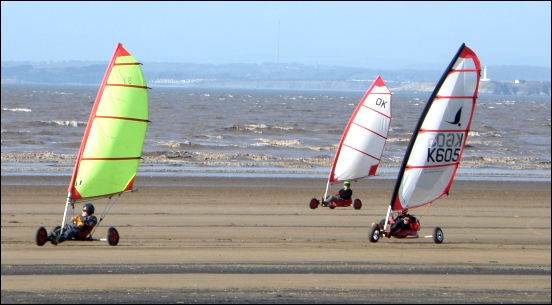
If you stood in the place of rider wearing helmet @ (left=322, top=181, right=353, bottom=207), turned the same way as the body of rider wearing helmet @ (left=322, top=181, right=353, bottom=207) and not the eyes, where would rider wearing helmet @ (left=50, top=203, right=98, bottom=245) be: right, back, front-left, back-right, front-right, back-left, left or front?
front-left

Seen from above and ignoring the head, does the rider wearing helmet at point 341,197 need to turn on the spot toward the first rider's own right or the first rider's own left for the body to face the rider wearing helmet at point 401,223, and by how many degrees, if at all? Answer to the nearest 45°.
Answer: approximately 90° to the first rider's own left

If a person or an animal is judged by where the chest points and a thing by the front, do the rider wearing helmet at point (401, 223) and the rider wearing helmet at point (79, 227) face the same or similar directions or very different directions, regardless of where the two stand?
same or similar directions

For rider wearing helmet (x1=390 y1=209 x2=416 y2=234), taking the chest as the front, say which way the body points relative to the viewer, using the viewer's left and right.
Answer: facing the viewer and to the left of the viewer

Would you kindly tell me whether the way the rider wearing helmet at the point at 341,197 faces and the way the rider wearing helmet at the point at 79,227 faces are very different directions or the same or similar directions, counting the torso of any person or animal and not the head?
same or similar directions

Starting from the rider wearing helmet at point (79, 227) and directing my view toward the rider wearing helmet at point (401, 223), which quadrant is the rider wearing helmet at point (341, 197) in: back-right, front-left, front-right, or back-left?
front-left

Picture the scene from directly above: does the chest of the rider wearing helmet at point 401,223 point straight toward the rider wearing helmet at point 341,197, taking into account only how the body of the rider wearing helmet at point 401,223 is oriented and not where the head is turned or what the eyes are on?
no

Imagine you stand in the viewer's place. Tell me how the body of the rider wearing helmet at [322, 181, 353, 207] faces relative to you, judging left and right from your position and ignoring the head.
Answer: facing to the left of the viewer

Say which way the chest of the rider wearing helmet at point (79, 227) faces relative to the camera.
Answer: to the viewer's left

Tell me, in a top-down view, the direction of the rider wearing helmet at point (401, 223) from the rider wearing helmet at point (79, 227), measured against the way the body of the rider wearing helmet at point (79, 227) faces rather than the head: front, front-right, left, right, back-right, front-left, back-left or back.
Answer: back

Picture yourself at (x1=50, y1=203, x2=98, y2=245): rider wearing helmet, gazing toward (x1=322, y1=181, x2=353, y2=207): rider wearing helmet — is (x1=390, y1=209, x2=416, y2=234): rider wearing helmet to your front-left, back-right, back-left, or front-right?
front-right

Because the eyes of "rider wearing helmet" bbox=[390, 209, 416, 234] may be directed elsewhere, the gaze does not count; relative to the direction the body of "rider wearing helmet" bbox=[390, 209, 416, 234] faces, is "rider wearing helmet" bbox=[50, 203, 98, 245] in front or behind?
in front
